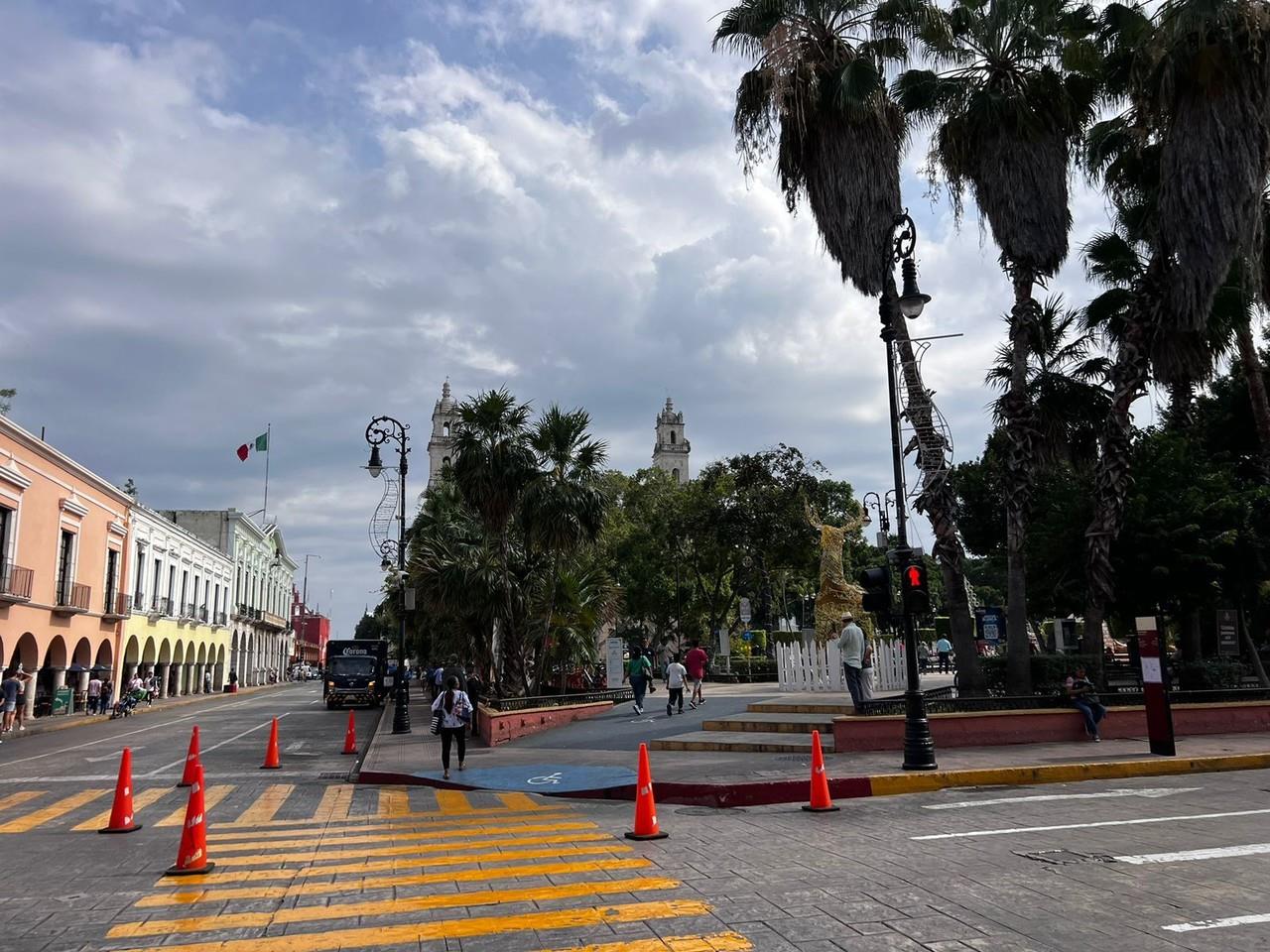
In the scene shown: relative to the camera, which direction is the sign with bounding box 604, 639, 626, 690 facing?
toward the camera

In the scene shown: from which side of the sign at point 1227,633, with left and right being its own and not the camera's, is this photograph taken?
front

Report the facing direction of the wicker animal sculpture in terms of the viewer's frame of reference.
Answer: facing the viewer and to the left of the viewer

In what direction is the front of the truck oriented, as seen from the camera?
facing the viewer

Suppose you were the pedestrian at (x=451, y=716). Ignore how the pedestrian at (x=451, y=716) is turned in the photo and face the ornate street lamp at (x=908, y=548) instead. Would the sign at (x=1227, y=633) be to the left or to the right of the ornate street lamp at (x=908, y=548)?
left

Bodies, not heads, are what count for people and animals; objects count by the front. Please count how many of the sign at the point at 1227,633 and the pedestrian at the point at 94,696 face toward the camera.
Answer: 1

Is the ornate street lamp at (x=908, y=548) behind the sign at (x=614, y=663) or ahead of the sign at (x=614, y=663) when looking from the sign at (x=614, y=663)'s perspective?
ahead

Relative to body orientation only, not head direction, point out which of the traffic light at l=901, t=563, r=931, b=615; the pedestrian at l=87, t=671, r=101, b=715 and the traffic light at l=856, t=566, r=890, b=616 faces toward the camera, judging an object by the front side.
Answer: the traffic light at l=901, t=563, r=931, b=615

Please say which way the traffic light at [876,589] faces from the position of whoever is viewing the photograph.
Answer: facing to the left of the viewer

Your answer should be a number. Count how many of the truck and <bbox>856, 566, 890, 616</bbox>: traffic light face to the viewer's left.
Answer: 1

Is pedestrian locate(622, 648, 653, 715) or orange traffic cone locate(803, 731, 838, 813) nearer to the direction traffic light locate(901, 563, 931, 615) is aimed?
the orange traffic cone
